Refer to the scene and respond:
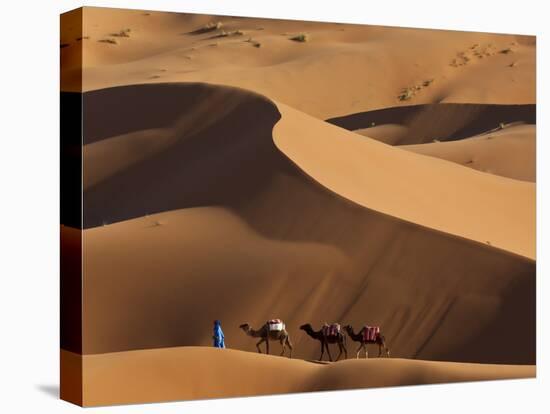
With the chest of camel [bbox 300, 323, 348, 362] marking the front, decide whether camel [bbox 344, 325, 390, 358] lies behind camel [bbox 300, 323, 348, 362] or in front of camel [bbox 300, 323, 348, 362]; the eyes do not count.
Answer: behind

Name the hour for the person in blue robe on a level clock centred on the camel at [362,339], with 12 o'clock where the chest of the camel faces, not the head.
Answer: The person in blue robe is roughly at 11 o'clock from the camel.

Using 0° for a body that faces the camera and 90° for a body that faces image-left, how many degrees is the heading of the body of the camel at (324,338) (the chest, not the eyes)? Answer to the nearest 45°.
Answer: approximately 90°

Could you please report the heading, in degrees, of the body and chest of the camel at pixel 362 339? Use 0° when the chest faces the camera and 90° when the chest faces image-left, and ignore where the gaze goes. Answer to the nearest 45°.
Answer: approximately 90°

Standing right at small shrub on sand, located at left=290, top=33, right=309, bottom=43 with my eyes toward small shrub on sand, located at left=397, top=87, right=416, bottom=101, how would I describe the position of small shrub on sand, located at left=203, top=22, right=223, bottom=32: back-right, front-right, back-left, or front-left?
back-right

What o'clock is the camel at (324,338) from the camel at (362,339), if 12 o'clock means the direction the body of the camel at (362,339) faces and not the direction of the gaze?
the camel at (324,338) is roughly at 11 o'clock from the camel at (362,339).

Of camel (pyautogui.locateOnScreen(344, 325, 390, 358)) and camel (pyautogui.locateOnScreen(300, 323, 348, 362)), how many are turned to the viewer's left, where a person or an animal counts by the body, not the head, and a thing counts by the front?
2
